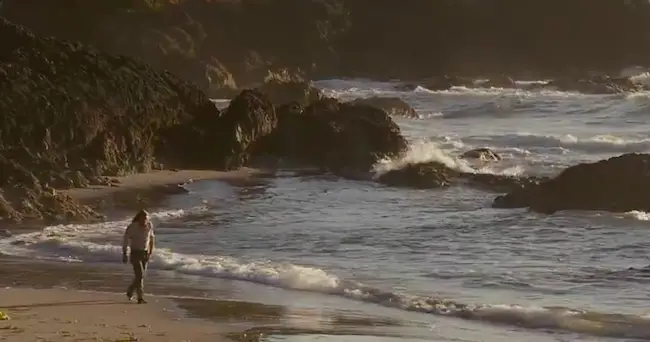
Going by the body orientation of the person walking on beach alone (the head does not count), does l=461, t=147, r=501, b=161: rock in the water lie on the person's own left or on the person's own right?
on the person's own left

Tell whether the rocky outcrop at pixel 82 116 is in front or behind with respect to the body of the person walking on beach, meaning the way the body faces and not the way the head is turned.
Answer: behind

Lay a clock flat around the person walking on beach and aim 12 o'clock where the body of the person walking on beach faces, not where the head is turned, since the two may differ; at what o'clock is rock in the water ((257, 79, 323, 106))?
The rock in the water is roughly at 8 o'clock from the person walking on beach.

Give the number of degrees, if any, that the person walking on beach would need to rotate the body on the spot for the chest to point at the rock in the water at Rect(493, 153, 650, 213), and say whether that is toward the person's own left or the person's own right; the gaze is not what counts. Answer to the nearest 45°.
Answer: approximately 90° to the person's own left
